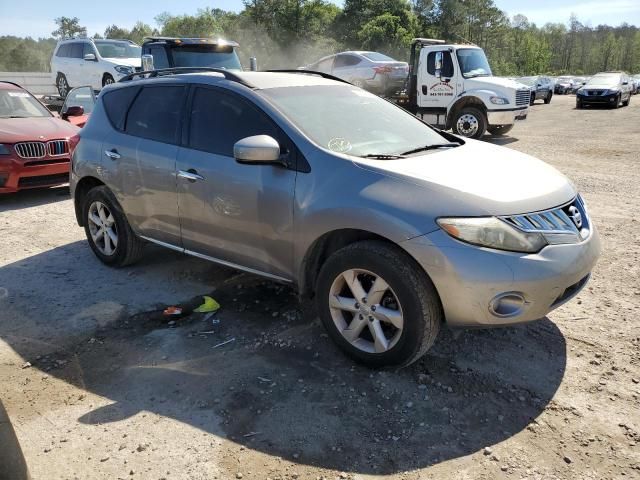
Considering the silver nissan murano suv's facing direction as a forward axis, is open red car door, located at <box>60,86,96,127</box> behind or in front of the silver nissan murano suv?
behind

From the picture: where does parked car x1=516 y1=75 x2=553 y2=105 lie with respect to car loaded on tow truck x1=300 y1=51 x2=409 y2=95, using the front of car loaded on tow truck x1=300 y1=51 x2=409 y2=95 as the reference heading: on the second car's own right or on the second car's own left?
on the second car's own right

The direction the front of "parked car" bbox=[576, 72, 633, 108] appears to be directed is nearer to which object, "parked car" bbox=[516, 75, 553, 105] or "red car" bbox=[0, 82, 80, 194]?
the red car

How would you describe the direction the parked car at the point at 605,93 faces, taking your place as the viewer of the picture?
facing the viewer and to the left of the viewer

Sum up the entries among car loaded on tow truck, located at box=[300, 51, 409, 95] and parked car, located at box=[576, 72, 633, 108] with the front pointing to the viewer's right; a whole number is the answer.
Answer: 0

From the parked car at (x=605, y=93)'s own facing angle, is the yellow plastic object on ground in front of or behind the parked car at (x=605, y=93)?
in front

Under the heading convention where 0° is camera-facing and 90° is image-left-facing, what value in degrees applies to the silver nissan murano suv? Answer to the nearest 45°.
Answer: approximately 315°

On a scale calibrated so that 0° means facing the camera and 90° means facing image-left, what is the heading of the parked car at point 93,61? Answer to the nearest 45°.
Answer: approximately 315°

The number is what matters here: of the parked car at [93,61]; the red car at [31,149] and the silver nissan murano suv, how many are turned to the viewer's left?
0

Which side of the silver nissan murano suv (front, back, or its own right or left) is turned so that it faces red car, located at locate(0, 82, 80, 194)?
back

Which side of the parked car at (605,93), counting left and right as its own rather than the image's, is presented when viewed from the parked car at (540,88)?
right

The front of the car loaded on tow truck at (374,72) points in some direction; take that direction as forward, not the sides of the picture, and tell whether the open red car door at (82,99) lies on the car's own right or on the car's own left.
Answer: on the car's own left

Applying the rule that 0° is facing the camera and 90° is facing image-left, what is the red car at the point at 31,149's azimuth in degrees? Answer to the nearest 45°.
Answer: approximately 315°

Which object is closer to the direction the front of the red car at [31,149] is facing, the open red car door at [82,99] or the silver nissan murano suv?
the silver nissan murano suv

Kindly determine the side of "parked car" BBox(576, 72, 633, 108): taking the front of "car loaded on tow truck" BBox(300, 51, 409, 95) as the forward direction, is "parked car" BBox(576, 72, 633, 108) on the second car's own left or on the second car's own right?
on the second car's own right

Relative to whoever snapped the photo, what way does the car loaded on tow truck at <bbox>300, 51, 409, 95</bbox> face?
facing away from the viewer and to the left of the viewer

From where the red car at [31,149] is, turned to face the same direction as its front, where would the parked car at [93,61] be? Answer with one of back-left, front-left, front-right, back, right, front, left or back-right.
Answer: back-left
